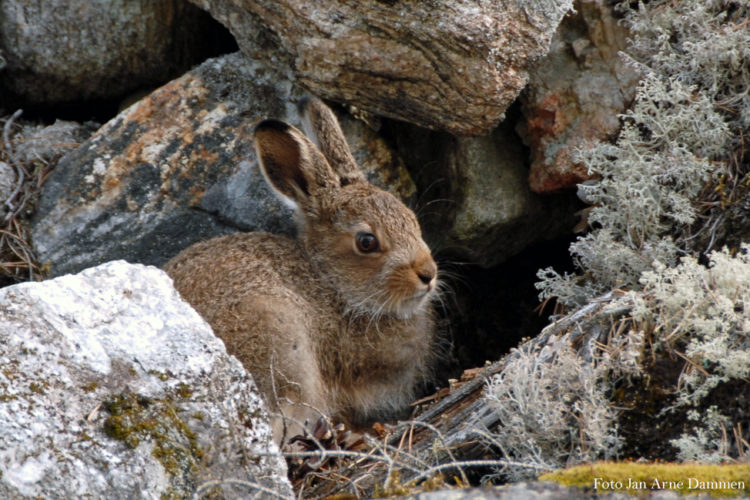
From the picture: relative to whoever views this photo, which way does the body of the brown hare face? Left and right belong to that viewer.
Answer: facing the viewer and to the right of the viewer

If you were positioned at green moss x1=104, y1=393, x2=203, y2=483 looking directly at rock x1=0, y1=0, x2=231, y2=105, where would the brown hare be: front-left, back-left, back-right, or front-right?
front-right

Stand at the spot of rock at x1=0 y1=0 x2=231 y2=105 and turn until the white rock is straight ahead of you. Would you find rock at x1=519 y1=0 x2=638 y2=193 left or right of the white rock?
left

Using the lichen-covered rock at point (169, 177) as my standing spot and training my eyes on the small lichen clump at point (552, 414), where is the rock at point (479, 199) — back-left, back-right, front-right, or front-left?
front-left

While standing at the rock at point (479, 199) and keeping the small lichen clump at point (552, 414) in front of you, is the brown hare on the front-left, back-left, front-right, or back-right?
front-right

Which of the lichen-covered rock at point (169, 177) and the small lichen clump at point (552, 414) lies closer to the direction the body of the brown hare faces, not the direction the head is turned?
the small lichen clump

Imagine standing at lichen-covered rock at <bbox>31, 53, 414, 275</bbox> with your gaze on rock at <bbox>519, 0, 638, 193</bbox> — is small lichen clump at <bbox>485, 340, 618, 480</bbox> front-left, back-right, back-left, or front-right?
front-right

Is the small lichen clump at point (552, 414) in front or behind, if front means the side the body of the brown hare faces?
in front

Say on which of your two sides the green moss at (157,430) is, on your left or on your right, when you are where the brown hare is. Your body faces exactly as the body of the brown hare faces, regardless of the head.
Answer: on your right

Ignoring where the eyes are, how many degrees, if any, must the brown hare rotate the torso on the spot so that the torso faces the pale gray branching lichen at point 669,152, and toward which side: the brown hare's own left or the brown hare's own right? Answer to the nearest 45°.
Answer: approximately 45° to the brown hare's own left

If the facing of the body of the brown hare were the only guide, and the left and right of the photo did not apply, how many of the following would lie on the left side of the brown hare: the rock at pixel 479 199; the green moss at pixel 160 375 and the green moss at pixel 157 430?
1

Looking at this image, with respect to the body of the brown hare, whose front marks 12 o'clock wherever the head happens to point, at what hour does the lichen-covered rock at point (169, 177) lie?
The lichen-covered rock is roughly at 5 o'clock from the brown hare.
